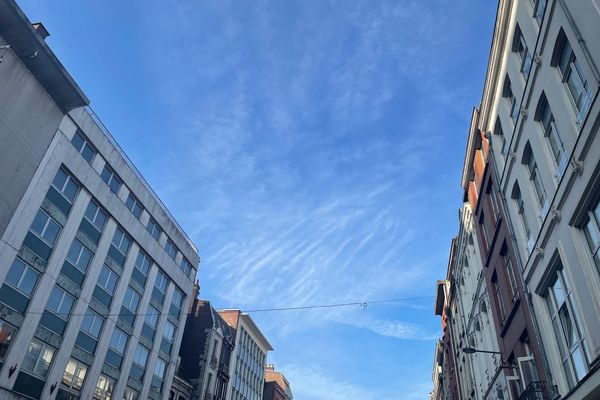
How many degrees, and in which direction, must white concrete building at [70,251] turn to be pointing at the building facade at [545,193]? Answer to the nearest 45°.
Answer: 0° — it already faces it

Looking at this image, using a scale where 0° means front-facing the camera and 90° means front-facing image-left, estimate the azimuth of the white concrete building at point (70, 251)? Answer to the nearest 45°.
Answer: approximately 315°
